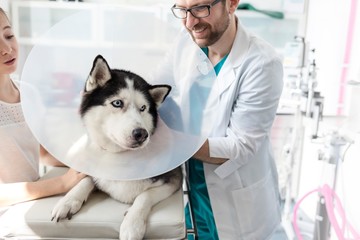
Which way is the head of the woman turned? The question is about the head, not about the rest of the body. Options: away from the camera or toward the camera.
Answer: toward the camera

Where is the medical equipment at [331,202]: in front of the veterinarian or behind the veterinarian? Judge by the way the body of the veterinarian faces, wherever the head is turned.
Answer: behind

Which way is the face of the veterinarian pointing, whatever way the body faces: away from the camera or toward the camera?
toward the camera

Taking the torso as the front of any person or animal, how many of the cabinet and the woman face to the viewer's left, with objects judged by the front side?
0

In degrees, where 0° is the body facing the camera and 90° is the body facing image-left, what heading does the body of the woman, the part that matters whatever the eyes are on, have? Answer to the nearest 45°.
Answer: approximately 315°

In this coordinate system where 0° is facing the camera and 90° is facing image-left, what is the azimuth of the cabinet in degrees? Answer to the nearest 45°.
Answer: approximately 0°

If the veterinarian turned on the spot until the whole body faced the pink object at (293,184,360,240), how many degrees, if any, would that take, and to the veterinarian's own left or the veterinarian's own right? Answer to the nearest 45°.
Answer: approximately 180°

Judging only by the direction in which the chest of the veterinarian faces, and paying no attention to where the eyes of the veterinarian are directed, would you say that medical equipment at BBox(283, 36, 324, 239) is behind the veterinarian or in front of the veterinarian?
behind

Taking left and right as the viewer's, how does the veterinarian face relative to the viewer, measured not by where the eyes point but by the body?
facing the viewer and to the left of the viewer
